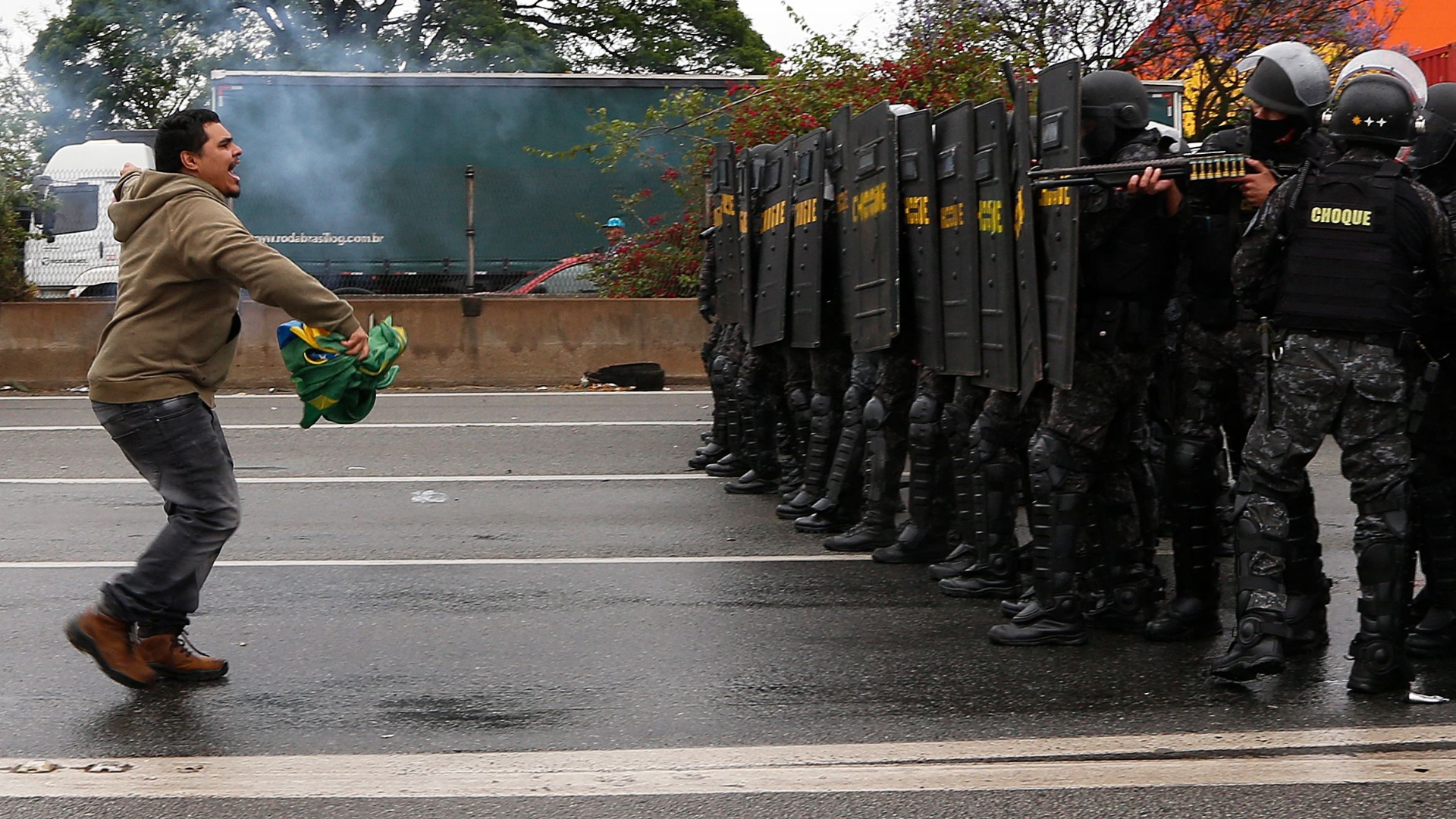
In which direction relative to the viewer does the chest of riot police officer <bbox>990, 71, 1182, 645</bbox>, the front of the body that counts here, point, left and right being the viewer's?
facing to the left of the viewer

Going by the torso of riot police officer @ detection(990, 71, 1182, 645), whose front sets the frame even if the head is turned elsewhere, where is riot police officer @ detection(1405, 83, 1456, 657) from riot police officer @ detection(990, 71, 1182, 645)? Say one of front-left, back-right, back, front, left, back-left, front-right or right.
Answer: back

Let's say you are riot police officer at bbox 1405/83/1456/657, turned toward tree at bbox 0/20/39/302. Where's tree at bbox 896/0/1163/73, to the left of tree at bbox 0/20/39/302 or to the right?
right

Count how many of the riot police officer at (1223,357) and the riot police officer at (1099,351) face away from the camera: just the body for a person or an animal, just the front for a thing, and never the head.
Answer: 0

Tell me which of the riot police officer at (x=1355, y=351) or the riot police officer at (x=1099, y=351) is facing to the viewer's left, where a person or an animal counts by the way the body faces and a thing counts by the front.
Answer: the riot police officer at (x=1099, y=351)

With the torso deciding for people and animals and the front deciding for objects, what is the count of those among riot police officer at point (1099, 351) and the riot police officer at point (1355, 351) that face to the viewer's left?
1

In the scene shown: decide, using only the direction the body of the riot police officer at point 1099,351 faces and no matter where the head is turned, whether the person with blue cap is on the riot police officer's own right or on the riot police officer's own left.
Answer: on the riot police officer's own right

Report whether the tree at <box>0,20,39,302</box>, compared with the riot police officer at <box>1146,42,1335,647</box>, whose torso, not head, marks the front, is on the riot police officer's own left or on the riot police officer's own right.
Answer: on the riot police officer's own right

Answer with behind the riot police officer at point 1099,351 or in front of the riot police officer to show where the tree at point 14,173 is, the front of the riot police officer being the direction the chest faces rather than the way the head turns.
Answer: in front

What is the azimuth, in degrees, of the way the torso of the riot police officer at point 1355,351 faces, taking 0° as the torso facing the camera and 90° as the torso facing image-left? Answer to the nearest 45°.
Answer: approximately 180°

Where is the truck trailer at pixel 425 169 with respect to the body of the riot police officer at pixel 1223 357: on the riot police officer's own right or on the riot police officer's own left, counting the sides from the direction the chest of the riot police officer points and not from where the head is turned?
on the riot police officer's own right
